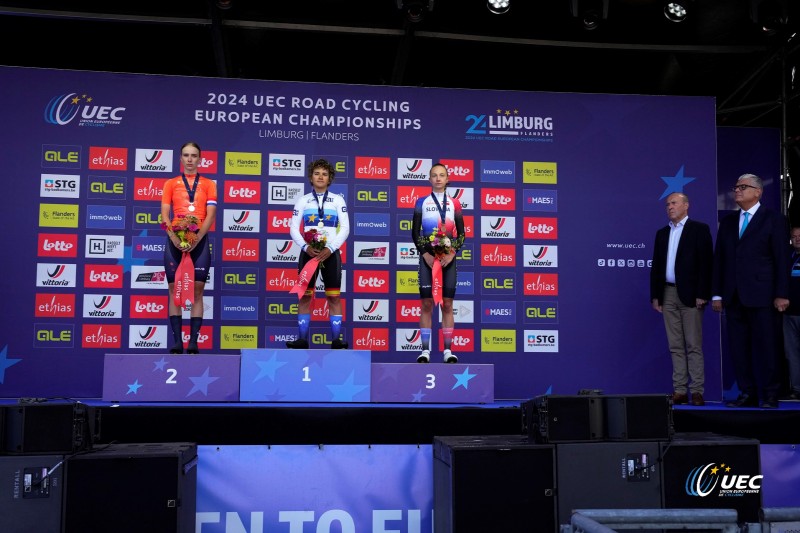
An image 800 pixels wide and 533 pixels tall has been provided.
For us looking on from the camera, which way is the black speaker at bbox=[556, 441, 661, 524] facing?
facing away from the viewer

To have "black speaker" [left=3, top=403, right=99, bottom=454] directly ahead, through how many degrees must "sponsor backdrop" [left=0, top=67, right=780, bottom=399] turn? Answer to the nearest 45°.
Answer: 0° — it already faces it
